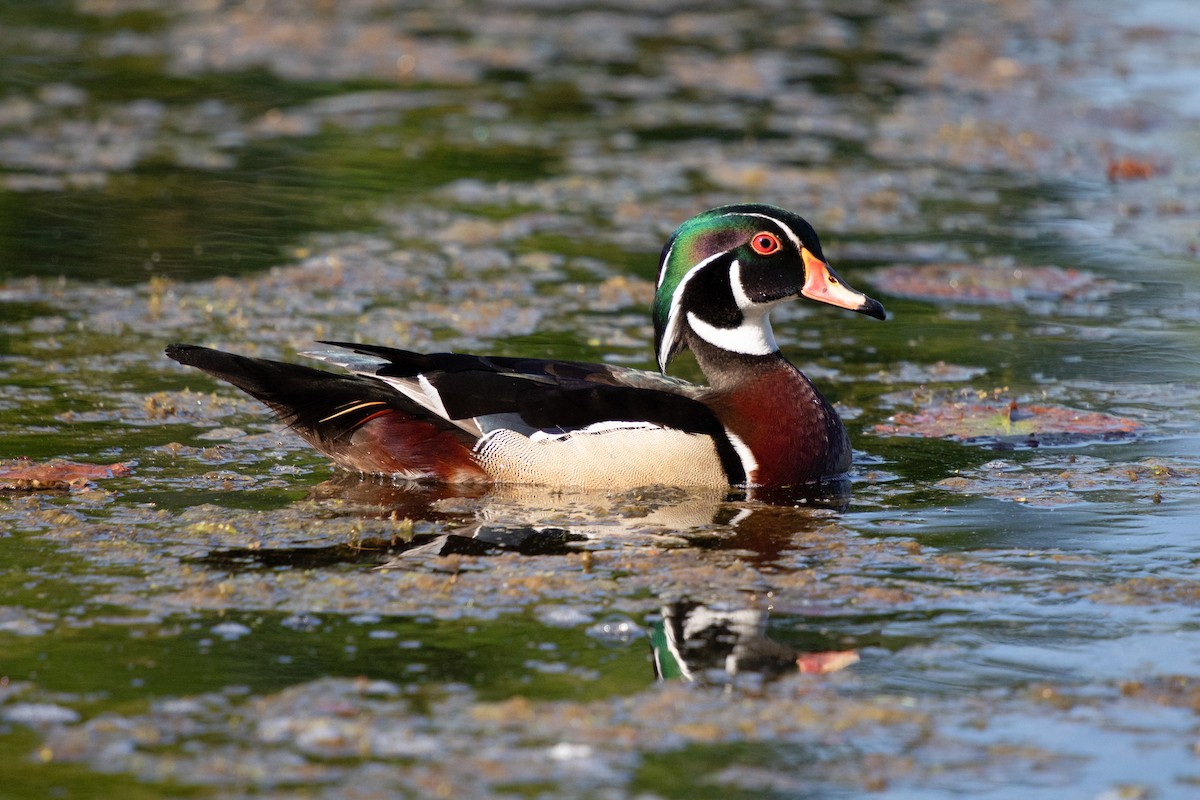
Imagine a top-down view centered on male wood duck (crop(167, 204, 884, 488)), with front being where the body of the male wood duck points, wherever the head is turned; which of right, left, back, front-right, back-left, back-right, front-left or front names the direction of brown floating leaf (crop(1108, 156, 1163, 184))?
front-left

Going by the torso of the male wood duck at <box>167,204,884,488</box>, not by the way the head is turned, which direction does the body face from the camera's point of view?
to the viewer's right
